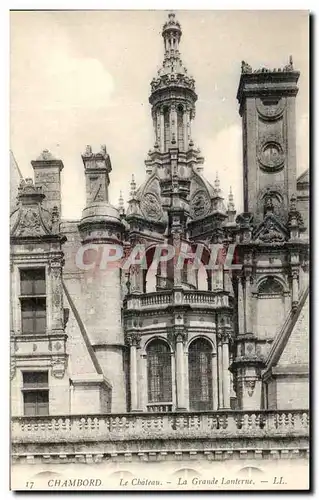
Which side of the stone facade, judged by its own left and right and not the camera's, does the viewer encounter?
front
